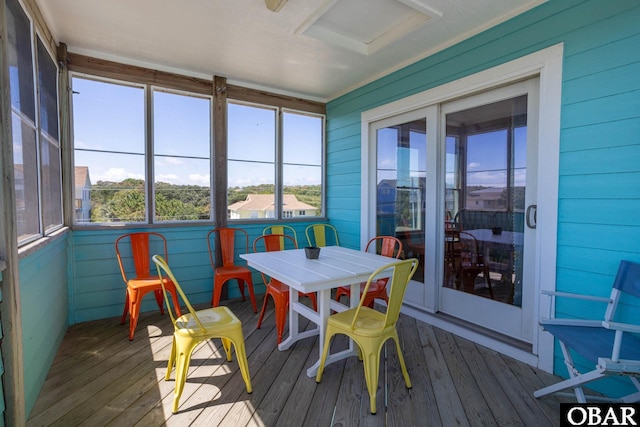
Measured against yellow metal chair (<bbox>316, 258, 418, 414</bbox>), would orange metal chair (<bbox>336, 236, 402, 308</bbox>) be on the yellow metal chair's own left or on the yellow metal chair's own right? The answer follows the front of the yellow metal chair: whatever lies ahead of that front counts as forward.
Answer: on the yellow metal chair's own right

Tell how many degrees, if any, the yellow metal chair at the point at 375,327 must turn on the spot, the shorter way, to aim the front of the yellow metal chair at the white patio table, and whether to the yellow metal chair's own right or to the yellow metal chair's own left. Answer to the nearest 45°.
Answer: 0° — it already faces it

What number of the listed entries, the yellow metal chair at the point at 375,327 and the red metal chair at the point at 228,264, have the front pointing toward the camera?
1

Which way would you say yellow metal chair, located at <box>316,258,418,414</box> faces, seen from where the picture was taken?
facing away from the viewer and to the left of the viewer

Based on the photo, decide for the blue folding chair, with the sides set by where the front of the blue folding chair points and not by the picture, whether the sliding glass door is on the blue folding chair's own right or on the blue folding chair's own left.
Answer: on the blue folding chair's own right

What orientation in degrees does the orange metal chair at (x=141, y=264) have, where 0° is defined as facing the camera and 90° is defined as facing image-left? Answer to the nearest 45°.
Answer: approximately 315°

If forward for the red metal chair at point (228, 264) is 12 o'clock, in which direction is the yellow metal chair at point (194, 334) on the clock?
The yellow metal chair is roughly at 12 o'clock from the red metal chair.

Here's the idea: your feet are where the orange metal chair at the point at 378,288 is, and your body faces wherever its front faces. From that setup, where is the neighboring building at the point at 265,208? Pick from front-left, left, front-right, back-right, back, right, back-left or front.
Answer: right

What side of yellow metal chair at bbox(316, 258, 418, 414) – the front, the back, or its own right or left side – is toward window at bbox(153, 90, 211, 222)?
front

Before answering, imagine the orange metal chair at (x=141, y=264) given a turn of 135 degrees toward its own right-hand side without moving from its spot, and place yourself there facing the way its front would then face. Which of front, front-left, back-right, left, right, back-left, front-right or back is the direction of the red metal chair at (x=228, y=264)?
back

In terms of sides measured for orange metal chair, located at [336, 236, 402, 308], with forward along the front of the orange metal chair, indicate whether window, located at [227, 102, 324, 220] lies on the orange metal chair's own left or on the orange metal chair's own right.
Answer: on the orange metal chair's own right

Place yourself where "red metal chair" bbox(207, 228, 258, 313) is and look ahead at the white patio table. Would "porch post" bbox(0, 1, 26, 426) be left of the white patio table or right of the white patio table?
right
